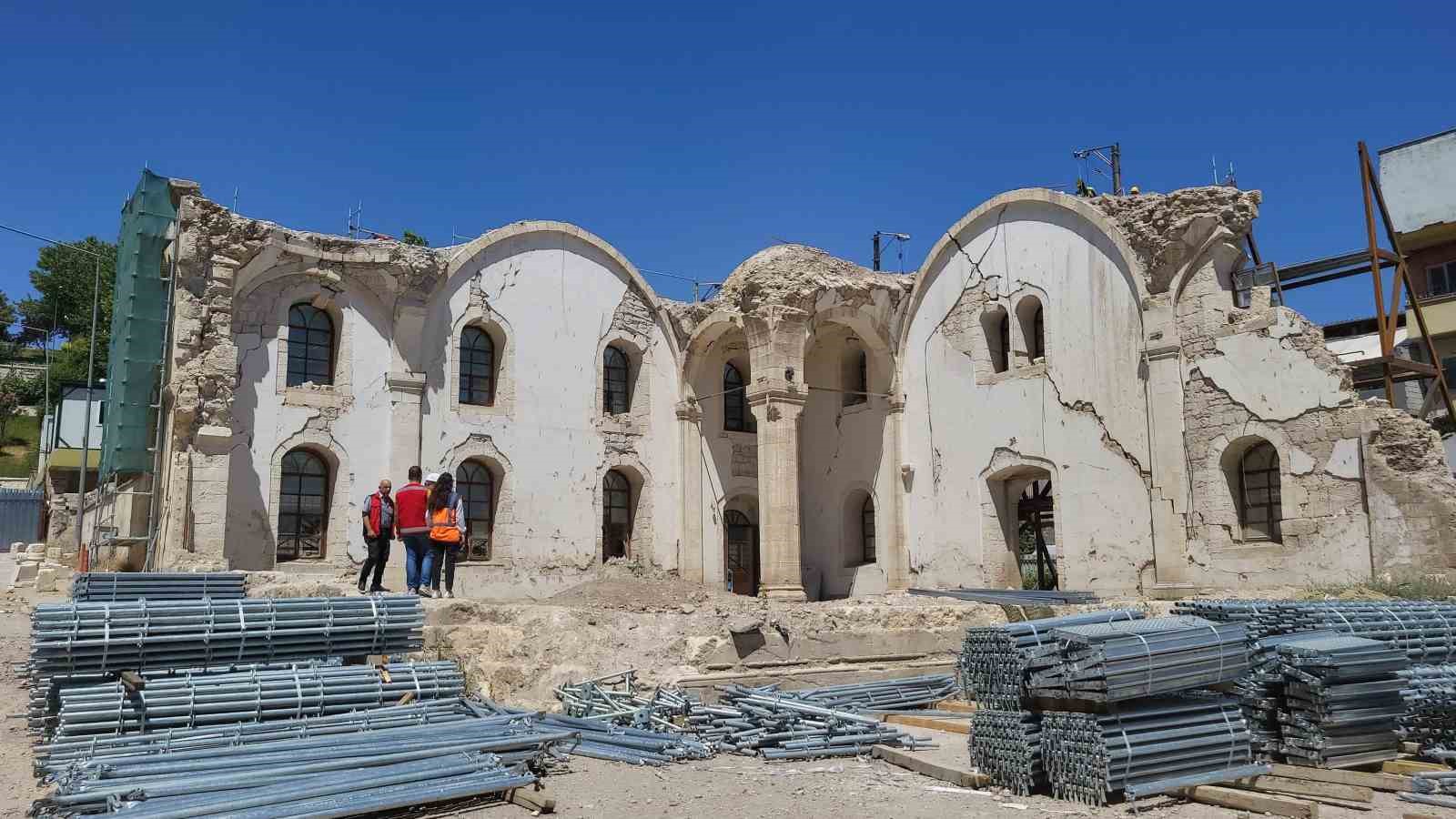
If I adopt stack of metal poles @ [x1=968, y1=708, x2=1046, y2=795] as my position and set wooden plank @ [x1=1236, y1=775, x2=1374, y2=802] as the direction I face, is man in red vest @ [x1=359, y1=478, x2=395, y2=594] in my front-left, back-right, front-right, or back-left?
back-left

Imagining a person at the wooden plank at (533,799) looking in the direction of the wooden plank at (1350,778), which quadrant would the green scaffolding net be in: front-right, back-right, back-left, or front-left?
back-left

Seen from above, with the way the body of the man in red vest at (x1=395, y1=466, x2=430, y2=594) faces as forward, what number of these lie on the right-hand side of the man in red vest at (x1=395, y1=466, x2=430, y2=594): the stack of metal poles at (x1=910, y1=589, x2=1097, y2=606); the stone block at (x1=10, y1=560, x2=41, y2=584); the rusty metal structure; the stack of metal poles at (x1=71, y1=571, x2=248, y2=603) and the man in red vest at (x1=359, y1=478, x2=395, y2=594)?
2

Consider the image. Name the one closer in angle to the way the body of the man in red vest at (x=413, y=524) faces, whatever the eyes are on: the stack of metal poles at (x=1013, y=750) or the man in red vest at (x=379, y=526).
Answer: the man in red vest

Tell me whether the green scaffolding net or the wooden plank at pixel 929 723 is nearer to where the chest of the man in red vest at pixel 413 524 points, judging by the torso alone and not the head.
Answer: the green scaffolding net

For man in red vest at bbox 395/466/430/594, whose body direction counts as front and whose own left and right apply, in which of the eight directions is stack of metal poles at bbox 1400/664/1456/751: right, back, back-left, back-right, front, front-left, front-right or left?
back-right

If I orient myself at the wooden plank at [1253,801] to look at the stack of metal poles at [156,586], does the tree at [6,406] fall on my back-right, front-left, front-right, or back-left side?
front-right

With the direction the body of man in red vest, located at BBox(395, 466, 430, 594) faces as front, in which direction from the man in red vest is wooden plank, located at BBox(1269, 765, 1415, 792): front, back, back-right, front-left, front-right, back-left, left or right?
back-right

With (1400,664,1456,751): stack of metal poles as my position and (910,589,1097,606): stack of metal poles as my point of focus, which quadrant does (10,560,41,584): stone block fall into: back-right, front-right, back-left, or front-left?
front-left

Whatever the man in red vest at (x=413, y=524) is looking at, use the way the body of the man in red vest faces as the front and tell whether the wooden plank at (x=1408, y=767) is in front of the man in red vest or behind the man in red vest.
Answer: behind

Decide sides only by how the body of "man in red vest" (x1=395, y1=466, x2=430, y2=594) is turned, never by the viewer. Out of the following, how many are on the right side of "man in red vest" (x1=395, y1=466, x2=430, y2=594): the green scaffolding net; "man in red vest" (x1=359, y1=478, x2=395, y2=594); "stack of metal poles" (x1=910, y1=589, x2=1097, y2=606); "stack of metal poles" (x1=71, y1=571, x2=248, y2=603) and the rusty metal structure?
2

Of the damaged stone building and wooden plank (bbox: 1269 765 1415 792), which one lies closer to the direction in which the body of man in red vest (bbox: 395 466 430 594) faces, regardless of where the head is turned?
the damaged stone building

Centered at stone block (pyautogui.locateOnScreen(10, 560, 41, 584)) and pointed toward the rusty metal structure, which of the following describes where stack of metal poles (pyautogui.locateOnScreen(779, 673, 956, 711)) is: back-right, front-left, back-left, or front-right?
front-right

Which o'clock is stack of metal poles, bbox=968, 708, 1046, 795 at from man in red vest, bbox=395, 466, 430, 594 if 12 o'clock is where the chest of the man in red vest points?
The stack of metal poles is roughly at 5 o'clock from the man in red vest.

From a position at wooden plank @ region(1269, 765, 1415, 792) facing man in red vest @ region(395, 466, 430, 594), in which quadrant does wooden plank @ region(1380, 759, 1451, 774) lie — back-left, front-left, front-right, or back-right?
back-right

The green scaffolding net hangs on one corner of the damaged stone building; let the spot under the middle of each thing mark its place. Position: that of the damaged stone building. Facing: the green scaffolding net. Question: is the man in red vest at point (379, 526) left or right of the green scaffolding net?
left

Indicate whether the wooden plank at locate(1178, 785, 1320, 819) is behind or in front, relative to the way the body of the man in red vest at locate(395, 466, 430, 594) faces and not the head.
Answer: behind

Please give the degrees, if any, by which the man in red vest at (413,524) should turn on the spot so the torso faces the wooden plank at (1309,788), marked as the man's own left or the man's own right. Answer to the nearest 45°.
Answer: approximately 135° to the man's own right

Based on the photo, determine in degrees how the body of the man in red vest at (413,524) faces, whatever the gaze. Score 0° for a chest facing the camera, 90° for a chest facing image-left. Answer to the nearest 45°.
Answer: approximately 180°

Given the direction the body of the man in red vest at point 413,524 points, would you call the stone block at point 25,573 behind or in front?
in front
